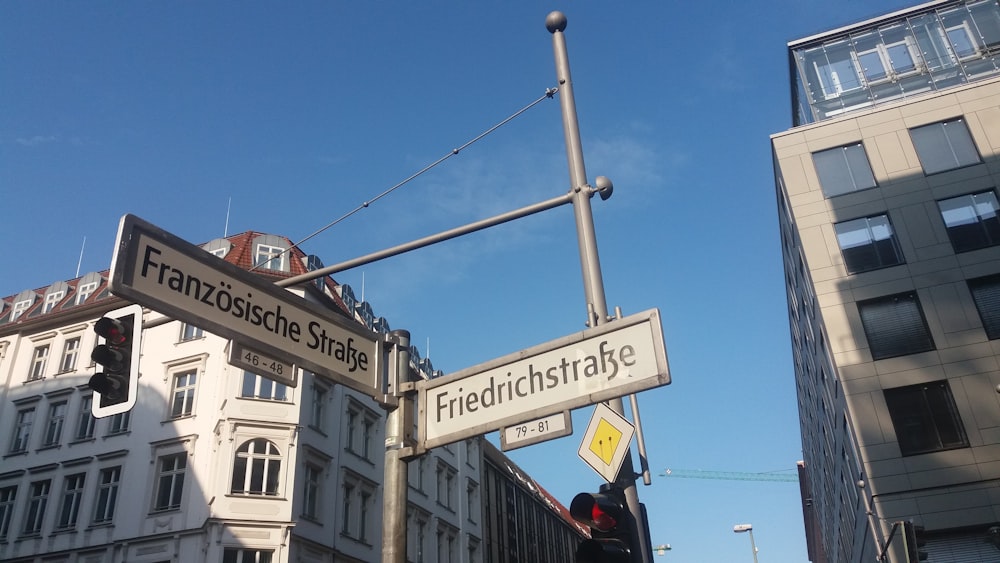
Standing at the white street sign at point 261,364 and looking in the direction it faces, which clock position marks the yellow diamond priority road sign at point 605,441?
The yellow diamond priority road sign is roughly at 10 o'clock from the white street sign.

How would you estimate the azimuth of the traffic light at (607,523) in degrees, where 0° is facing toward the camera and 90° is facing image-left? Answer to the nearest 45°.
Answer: approximately 45°

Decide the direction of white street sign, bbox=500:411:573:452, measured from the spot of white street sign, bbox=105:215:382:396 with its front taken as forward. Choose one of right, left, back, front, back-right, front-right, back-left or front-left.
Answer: front-left

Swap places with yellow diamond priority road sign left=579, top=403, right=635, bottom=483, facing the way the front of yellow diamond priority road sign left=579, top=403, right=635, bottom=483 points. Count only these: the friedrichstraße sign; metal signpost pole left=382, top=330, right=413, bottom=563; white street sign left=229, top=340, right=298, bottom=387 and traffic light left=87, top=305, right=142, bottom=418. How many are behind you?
0

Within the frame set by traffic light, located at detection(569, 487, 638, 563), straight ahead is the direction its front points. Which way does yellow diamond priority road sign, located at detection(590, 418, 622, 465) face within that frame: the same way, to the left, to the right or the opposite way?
the same way

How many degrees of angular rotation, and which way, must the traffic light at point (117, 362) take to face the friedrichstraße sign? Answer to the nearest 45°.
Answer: approximately 90° to its left

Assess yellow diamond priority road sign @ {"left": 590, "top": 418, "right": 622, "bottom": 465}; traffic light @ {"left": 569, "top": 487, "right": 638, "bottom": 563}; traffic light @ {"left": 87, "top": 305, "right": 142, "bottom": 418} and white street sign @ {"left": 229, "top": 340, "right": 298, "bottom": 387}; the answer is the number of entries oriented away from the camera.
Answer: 0

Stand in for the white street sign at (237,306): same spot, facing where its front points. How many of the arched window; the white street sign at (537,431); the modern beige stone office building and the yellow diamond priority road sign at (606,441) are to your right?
0

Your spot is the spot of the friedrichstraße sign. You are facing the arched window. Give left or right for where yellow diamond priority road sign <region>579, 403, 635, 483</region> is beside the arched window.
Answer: right

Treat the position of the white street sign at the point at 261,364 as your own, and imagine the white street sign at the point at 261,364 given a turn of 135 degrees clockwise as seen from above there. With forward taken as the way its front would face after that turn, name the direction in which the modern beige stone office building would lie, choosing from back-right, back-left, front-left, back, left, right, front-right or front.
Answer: back-right

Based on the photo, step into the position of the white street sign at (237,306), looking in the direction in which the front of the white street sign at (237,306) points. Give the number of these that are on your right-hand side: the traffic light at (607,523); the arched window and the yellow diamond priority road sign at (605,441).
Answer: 0

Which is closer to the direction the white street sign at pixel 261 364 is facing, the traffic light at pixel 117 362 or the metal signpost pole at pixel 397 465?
the metal signpost pole

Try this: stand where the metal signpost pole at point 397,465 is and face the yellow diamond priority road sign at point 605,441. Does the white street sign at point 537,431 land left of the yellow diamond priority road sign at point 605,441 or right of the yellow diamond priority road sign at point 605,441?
right

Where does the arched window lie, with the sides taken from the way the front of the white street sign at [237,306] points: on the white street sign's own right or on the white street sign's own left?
on the white street sign's own left

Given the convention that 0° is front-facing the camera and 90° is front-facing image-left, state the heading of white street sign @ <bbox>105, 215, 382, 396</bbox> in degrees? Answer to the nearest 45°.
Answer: approximately 315°

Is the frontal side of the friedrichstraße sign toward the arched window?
no

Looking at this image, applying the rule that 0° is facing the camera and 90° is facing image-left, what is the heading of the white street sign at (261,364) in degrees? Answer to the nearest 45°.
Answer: approximately 315°

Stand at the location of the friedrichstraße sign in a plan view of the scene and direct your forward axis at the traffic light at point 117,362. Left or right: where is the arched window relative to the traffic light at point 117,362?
right

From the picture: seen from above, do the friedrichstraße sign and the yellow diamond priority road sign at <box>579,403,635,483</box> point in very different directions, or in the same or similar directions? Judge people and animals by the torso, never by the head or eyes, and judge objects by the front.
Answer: same or similar directions

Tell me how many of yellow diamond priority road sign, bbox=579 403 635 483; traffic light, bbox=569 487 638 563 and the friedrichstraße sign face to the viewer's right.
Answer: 0

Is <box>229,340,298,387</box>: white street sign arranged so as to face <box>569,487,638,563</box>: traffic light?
no

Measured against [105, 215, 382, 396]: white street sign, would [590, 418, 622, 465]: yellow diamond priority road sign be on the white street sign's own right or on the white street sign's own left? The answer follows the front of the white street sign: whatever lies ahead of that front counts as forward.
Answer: on the white street sign's own left

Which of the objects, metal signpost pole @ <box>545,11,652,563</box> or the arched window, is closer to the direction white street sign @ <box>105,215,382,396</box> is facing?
the metal signpost pole
